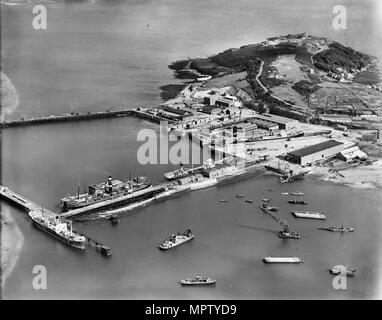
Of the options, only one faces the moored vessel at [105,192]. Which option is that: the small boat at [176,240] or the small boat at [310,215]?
the small boat at [310,215]

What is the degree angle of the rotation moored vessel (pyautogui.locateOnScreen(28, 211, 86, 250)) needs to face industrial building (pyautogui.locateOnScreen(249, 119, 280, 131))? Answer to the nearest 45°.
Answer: approximately 90° to its left

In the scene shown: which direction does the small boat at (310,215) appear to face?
to the viewer's left

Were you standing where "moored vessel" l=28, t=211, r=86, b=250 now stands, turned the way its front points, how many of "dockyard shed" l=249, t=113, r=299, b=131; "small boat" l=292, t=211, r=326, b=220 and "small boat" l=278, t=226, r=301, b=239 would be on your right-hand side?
0

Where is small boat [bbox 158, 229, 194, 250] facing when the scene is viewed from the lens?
facing the viewer and to the left of the viewer

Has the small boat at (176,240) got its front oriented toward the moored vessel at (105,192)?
no

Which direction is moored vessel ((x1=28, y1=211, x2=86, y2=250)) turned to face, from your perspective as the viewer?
facing the viewer and to the right of the viewer

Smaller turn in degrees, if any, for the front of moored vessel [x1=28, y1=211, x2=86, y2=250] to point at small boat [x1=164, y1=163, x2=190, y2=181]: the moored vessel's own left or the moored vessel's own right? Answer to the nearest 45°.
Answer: approximately 90° to the moored vessel's own left

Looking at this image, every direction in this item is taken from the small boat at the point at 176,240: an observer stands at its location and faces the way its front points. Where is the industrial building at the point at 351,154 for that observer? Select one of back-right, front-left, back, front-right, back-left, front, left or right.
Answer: back

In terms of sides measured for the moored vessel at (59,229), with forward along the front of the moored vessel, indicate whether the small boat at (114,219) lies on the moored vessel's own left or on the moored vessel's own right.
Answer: on the moored vessel's own left

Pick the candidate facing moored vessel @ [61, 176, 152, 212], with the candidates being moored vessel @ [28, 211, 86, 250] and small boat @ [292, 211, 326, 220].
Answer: the small boat

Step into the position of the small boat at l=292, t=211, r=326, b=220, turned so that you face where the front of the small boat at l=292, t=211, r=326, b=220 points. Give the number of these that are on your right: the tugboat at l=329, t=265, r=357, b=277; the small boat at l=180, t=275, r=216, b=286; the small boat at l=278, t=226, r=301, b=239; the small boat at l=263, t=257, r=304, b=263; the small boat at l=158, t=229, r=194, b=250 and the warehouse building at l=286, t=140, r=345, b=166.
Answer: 1

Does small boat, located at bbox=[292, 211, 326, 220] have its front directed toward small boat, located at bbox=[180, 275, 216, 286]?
no
